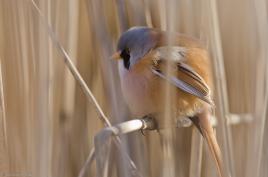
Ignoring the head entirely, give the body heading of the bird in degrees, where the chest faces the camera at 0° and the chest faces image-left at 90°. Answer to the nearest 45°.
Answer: approximately 90°
